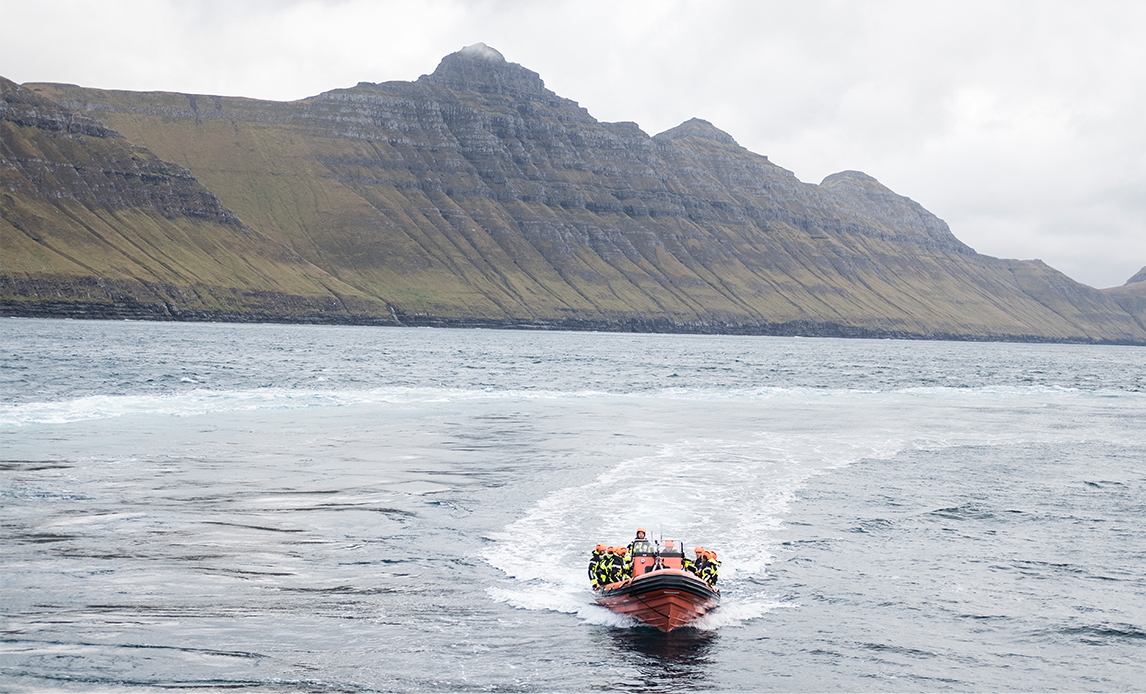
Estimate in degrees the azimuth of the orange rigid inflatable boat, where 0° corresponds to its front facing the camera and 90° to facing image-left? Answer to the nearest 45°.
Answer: approximately 0°

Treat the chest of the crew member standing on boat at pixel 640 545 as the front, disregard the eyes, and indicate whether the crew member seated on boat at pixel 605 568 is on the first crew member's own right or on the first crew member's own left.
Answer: on the first crew member's own right

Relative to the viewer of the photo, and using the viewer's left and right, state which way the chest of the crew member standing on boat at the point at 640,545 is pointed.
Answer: facing the viewer

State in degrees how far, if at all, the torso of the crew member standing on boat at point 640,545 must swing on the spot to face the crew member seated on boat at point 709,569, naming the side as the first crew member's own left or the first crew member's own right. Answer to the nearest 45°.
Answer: approximately 90° to the first crew member's own left

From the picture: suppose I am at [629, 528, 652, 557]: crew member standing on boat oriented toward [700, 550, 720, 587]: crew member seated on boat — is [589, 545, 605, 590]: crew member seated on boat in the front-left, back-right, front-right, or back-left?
back-right
